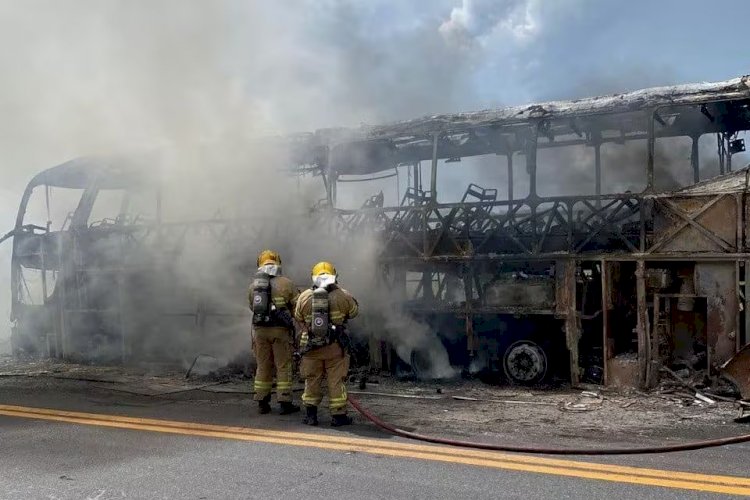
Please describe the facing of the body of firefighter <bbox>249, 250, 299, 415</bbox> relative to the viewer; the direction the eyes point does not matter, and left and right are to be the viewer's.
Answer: facing away from the viewer and to the right of the viewer

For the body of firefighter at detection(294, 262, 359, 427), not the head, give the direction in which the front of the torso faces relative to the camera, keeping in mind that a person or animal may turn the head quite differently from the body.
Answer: away from the camera

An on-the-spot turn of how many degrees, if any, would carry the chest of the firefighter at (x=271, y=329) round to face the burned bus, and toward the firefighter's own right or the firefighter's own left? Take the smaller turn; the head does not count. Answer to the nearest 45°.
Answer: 0° — they already face it

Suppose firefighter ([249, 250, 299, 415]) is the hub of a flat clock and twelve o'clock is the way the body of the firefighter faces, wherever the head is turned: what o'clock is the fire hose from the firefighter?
The fire hose is roughly at 3 o'clock from the firefighter.

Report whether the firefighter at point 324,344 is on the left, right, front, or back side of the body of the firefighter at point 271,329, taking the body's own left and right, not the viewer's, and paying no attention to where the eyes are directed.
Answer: right
